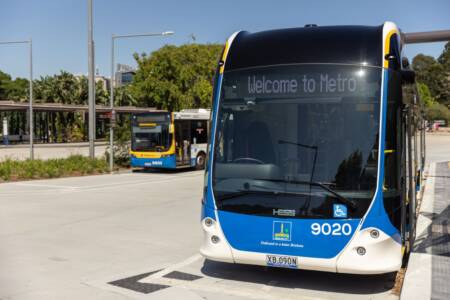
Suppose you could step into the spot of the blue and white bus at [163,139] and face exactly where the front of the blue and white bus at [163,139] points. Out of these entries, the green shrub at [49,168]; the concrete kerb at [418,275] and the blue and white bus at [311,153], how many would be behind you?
0

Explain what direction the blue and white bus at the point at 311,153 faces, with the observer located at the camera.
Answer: facing the viewer

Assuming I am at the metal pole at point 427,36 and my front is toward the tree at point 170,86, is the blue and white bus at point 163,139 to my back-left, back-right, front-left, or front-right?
front-left

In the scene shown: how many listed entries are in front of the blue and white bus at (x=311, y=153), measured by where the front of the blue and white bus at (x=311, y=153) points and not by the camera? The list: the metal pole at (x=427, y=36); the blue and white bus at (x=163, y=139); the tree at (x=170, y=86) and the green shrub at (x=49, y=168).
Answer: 0

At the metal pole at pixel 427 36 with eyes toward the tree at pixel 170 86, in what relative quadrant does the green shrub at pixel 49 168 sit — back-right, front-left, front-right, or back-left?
front-left

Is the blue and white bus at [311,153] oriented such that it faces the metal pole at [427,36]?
no

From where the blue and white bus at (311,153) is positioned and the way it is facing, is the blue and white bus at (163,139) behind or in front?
behind

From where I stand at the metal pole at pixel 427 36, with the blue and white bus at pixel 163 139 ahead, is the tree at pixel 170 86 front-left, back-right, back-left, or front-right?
front-right

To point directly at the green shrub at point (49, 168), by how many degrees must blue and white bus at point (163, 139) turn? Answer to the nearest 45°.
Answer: approximately 45° to its right

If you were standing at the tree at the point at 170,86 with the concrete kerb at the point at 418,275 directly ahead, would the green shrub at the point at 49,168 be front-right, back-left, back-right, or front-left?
front-right

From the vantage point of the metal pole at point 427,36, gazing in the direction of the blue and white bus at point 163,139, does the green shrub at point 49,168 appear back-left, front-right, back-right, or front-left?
front-left

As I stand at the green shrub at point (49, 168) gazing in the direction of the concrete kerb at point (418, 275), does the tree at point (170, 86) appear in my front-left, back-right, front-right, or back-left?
back-left

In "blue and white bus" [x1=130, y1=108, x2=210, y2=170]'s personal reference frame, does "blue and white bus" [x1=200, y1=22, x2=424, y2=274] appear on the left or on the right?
on its left

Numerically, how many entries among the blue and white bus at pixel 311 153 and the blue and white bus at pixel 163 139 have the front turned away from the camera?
0

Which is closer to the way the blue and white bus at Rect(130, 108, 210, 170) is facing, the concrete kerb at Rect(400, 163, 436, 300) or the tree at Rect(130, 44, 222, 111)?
the concrete kerb

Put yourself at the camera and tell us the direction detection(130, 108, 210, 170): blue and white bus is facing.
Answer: facing the viewer and to the left of the viewer
